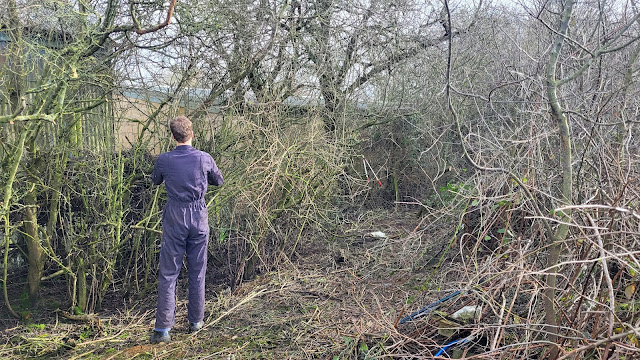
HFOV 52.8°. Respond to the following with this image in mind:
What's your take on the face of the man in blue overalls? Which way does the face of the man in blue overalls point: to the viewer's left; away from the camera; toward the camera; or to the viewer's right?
away from the camera

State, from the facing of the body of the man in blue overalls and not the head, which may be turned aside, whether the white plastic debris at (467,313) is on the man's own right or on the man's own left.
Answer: on the man's own right

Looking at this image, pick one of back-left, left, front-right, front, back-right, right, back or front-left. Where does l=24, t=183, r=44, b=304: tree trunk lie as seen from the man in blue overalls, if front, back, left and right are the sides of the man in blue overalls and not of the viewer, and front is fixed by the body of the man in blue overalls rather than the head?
front-left

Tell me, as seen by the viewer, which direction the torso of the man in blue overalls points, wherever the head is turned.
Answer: away from the camera

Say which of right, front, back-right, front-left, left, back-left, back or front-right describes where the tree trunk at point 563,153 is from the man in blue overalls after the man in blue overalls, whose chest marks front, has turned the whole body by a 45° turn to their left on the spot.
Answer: back

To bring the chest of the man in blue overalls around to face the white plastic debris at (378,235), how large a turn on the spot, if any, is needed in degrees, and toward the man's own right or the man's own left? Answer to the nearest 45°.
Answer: approximately 45° to the man's own right

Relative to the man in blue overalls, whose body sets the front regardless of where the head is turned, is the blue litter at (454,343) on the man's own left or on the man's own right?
on the man's own right
